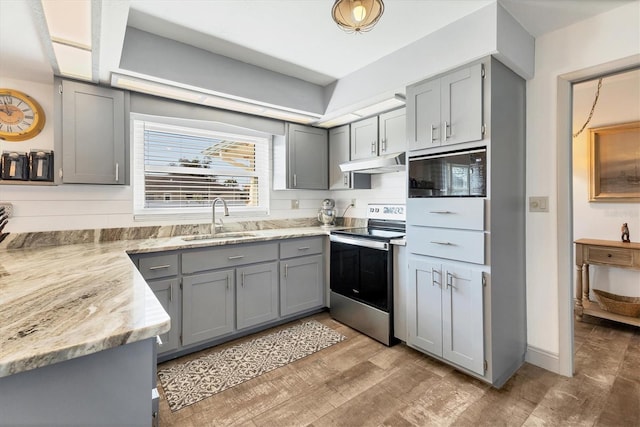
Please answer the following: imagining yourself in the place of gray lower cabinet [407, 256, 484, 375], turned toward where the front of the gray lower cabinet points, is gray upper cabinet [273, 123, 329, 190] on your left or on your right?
on your right

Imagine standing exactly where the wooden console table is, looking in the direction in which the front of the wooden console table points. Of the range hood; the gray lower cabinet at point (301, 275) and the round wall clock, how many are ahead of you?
3

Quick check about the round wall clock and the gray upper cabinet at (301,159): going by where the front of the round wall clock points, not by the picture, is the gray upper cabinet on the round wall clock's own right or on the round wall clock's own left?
on the round wall clock's own left

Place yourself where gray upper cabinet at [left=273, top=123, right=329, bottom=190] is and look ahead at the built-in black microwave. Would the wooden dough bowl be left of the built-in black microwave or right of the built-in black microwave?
left

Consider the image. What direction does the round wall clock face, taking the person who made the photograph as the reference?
facing the viewer

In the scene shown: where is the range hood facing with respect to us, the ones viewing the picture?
facing the viewer and to the left of the viewer

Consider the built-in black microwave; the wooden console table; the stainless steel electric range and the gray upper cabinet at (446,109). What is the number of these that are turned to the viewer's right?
0

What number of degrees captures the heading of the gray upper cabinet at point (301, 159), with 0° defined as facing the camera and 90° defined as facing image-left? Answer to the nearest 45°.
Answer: approximately 315°

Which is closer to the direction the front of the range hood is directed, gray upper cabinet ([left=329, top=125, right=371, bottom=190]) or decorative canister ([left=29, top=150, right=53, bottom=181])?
the decorative canister

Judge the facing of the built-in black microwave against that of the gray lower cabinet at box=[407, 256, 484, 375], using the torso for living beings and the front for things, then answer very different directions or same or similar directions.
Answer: same or similar directions

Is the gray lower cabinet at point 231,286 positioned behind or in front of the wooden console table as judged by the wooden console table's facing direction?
in front

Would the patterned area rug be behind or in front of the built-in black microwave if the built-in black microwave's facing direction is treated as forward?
in front
